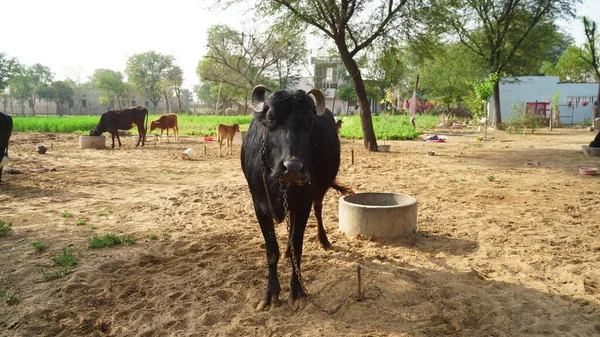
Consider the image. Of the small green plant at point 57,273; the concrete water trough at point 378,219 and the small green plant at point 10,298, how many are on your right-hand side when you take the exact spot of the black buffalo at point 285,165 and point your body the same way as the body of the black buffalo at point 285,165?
2

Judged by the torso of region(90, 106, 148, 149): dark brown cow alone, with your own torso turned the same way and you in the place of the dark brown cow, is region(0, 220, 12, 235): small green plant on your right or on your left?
on your left

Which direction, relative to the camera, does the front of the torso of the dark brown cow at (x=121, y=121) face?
to the viewer's left

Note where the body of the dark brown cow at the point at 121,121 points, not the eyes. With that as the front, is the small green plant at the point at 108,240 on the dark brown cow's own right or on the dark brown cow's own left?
on the dark brown cow's own left

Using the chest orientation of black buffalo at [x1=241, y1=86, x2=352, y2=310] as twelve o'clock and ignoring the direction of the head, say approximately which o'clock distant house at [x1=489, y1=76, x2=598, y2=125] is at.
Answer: The distant house is roughly at 7 o'clock from the black buffalo.

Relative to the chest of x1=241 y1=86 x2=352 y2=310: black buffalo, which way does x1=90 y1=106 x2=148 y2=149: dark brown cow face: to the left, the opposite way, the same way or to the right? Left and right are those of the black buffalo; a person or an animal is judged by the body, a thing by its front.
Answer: to the right

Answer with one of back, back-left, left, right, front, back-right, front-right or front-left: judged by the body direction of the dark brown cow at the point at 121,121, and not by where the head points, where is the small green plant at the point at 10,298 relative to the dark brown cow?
left

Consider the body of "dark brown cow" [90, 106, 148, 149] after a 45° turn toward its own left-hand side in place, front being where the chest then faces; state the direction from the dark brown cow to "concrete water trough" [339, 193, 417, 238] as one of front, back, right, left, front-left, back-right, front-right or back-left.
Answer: front-left
